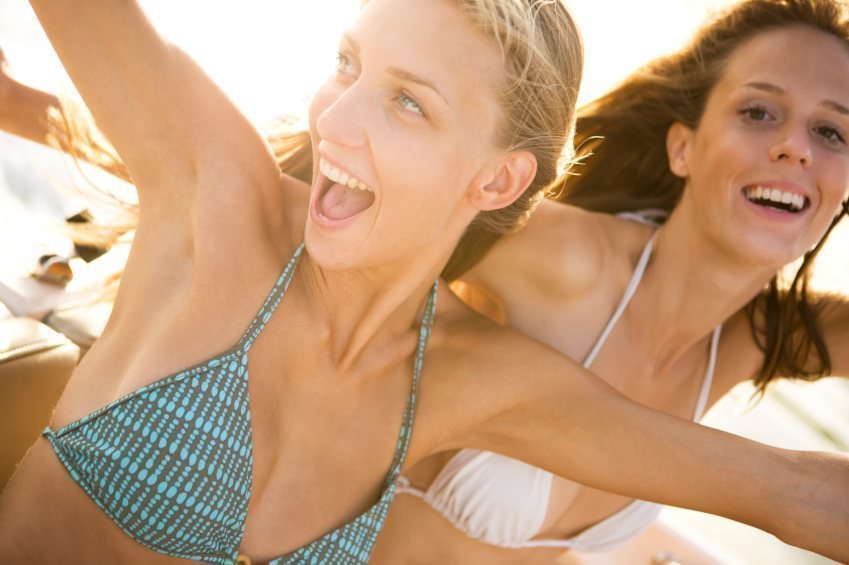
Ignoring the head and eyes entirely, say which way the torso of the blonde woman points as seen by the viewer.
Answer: toward the camera

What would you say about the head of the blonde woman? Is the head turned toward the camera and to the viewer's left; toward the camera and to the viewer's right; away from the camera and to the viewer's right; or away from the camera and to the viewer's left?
toward the camera and to the viewer's left
